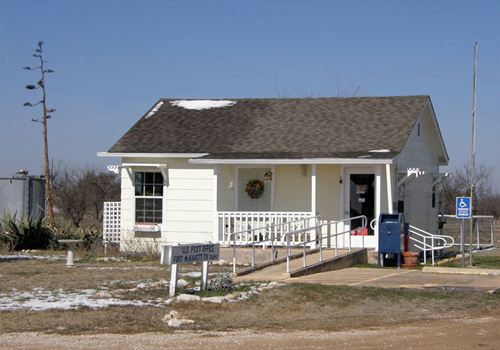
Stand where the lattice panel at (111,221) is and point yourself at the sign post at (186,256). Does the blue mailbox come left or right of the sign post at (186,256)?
left

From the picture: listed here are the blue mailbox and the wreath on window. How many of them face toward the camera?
2

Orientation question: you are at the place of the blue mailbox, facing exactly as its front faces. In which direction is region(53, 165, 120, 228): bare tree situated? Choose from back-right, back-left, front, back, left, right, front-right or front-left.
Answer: back-right

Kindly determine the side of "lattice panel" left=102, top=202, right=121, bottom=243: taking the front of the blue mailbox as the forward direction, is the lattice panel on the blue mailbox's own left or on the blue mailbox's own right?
on the blue mailbox's own right

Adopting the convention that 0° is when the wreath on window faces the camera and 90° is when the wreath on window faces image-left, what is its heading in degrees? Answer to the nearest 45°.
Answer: approximately 0°

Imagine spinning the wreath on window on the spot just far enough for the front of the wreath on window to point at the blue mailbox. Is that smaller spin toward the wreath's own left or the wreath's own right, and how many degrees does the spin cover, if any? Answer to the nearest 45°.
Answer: approximately 45° to the wreath's own left

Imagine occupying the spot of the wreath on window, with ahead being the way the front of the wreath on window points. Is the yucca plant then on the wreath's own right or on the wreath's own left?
on the wreath's own right

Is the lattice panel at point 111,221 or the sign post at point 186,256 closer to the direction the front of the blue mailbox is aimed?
the sign post
